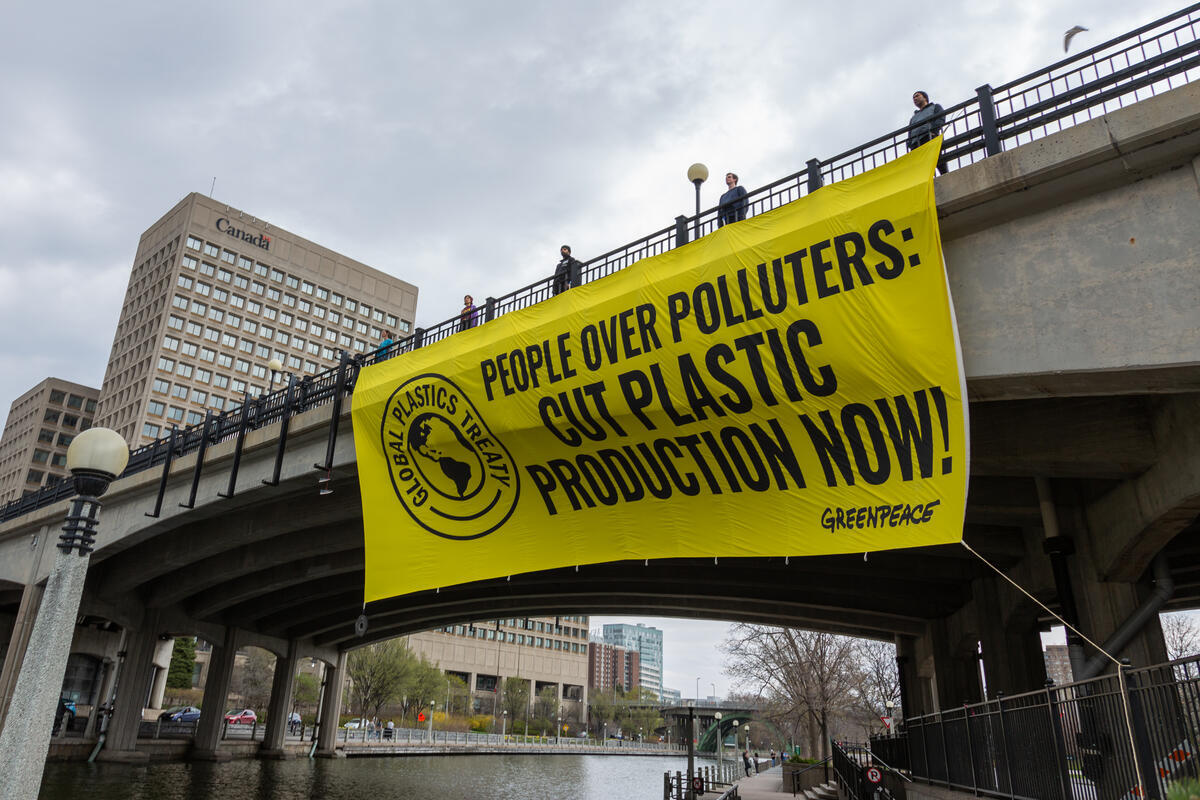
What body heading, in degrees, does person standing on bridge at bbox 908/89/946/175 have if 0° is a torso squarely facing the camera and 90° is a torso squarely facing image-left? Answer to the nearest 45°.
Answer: approximately 45°
